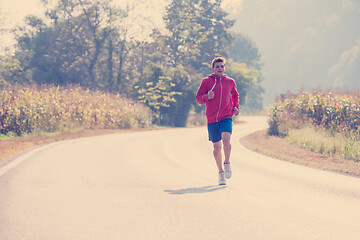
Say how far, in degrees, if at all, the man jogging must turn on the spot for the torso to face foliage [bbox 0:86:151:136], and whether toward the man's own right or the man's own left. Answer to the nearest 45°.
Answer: approximately 135° to the man's own right

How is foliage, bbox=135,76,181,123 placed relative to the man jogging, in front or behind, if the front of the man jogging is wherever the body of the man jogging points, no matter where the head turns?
behind

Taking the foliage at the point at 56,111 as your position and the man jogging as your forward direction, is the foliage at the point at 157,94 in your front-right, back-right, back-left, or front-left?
back-left

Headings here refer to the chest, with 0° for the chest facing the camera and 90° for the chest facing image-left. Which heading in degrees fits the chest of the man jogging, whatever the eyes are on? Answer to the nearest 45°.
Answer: approximately 0°

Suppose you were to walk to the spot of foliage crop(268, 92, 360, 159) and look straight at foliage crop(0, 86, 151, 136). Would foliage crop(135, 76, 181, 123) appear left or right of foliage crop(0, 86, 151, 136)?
right
